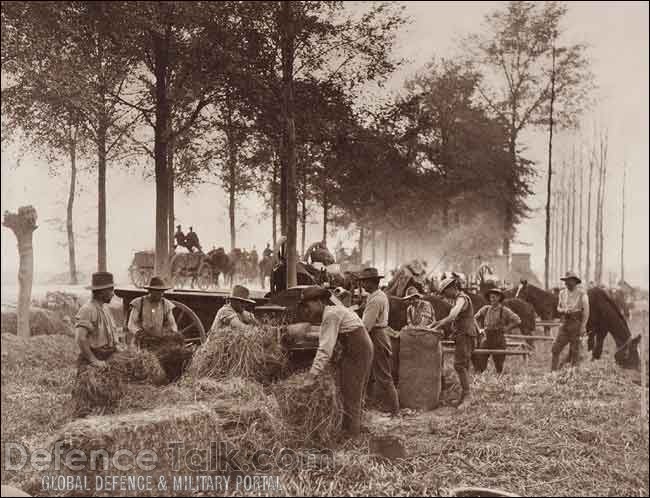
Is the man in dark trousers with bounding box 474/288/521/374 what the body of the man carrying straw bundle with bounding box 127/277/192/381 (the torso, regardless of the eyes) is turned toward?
no

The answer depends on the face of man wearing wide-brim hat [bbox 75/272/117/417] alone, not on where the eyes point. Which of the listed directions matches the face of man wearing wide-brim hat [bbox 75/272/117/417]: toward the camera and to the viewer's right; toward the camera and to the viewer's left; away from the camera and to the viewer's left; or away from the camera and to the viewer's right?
toward the camera and to the viewer's right

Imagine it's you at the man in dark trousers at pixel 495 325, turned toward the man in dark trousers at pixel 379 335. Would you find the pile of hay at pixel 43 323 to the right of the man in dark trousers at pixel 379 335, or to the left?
right

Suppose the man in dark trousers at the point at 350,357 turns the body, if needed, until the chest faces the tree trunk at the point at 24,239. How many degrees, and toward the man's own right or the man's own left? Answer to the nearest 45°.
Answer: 0° — they already face it

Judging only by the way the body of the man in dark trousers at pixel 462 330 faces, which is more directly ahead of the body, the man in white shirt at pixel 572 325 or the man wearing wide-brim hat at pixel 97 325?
the man wearing wide-brim hat

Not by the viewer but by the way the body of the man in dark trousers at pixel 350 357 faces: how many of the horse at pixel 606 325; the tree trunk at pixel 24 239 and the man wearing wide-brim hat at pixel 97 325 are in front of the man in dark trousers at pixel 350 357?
2

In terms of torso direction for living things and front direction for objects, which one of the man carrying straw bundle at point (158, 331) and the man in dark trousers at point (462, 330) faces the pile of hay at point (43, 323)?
the man in dark trousers

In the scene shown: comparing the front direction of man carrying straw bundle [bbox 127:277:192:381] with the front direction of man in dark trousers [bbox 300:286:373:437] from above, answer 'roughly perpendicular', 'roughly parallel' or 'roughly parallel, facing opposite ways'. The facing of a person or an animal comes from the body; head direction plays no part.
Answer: roughly perpendicular

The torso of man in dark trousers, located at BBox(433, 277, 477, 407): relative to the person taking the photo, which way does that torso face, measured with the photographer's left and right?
facing to the left of the viewer

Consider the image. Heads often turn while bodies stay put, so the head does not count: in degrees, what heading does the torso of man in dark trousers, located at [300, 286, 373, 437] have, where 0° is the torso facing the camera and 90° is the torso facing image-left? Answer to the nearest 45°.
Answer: approximately 90°

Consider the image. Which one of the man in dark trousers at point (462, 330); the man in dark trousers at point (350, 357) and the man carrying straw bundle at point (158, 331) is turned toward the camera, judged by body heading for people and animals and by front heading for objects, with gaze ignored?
the man carrying straw bundle

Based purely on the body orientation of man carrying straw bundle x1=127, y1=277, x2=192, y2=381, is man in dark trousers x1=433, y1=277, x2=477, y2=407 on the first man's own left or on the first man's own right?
on the first man's own left

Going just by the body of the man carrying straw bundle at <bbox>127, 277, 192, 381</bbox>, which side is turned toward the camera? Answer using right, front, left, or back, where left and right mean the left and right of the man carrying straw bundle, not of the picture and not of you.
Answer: front

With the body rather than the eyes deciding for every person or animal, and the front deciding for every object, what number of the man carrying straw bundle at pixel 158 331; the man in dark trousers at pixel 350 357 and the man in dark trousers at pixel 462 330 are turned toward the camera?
1

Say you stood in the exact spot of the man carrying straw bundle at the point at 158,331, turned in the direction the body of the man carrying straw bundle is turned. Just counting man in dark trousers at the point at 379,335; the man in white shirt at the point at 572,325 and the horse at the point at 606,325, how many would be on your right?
0

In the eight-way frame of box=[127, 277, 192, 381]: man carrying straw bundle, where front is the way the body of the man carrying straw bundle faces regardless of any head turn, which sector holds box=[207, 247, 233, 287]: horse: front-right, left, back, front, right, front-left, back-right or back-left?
back

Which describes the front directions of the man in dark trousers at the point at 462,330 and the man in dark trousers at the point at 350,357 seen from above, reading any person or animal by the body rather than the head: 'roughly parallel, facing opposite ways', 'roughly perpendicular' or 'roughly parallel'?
roughly parallel

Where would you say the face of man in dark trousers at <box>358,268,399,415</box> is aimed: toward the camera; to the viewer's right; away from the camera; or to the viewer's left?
to the viewer's left

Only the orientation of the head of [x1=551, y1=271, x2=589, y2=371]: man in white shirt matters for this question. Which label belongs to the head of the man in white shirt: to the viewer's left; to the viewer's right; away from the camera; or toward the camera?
toward the camera
